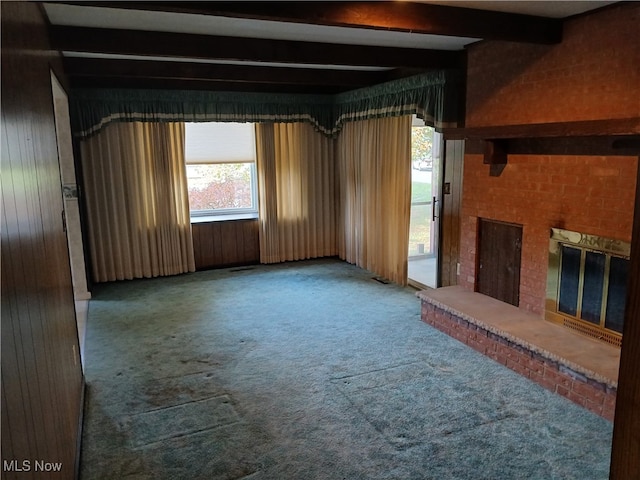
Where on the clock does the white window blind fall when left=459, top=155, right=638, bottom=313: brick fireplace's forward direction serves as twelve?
The white window blind is roughly at 2 o'clock from the brick fireplace.

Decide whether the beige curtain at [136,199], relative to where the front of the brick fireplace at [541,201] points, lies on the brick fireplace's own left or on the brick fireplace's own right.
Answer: on the brick fireplace's own right

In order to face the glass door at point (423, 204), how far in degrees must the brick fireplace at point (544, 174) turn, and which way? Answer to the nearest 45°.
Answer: approximately 90° to its right

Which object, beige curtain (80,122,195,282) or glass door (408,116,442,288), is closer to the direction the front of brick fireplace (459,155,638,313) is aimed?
the beige curtain

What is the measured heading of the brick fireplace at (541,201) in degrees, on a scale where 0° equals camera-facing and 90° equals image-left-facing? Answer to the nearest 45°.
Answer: approximately 45°

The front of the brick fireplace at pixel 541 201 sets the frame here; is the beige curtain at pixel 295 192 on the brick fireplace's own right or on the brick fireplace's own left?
on the brick fireplace's own right

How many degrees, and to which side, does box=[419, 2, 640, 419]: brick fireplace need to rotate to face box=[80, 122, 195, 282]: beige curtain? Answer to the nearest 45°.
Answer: approximately 45° to its right

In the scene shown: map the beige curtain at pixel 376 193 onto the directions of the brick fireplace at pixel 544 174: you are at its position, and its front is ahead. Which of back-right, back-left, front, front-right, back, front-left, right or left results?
right

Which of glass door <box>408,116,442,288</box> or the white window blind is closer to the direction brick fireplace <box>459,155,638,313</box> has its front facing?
the white window blind

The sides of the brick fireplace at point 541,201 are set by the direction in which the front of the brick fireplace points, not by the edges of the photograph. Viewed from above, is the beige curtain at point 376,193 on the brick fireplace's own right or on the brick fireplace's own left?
on the brick fireplace's own right
